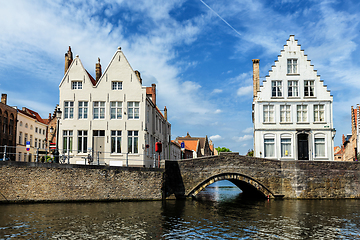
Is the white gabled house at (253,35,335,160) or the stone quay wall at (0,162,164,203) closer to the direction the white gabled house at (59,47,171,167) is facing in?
the stone quay wall

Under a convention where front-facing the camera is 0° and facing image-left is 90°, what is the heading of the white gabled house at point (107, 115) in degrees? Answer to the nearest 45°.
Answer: approximately 0°

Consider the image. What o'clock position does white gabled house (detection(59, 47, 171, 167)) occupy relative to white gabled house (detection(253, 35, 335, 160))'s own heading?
white gabled house (detection(59, 47, 171, 167)) is roughly at 2 o'clock from white gabled house (detection(253, 35, 335, 160)).

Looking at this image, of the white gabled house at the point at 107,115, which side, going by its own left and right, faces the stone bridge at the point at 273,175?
left

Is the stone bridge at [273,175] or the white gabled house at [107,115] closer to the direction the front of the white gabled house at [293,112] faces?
the stone bridge

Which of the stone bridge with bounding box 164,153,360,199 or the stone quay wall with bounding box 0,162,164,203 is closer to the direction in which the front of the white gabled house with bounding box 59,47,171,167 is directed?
the stone quay wall

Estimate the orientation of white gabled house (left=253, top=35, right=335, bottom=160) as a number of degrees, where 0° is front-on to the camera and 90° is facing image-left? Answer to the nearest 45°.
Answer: approximately 0°

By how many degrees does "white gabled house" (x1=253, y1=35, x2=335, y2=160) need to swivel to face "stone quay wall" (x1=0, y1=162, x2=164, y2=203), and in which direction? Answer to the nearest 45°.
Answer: approximately 45° to its right

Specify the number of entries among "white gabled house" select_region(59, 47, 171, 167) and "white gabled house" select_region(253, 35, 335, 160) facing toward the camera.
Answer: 2

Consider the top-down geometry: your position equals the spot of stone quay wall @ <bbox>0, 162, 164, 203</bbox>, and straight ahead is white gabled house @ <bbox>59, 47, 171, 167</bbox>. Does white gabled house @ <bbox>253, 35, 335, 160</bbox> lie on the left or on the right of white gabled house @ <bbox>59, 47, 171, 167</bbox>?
right

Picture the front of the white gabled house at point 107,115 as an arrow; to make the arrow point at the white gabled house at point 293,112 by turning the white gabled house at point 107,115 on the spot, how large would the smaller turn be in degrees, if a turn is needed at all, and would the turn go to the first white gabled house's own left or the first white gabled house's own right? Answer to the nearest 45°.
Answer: approximately 90° to the first white gabled house's own left
